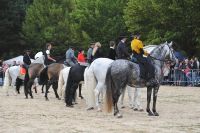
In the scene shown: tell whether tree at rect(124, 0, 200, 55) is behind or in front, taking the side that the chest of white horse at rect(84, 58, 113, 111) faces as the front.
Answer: in front

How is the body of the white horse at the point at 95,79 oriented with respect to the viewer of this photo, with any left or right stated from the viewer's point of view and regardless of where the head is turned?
facing away from the viewer and to the right of the viewer

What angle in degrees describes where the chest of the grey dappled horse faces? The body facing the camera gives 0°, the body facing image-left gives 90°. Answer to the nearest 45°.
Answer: approximately 270°

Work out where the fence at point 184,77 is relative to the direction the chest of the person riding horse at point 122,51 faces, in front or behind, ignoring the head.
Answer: in front

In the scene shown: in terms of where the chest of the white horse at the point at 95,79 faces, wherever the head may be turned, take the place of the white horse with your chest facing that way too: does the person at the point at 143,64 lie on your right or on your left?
on your right
